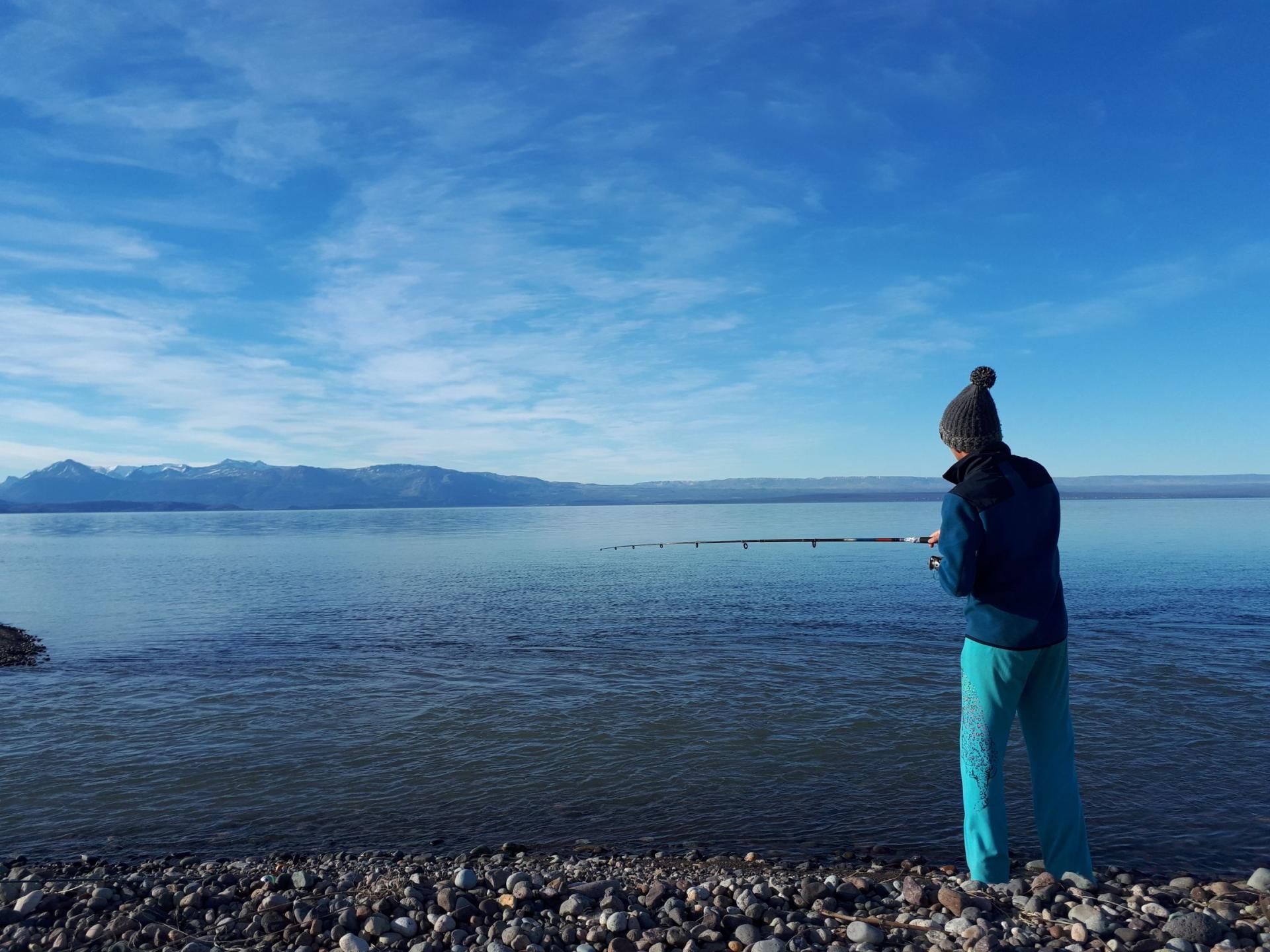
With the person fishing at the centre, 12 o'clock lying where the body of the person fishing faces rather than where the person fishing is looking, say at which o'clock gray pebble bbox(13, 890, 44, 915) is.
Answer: The gray pebble is roughly at 10 o'clock from the person fishing.

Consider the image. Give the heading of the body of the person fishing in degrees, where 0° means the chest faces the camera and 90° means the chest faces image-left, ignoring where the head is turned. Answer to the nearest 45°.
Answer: approximately 135°

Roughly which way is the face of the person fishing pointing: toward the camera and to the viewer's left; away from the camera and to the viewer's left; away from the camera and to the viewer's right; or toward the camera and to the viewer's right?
away from the camera and to the viewer's left
